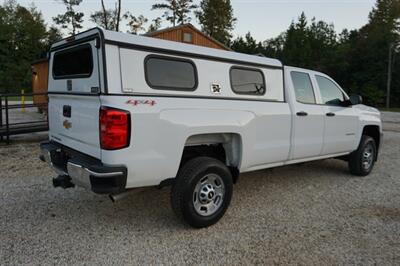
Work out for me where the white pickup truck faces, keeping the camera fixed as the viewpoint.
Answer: facing away from the viewer and to the right of the viewer

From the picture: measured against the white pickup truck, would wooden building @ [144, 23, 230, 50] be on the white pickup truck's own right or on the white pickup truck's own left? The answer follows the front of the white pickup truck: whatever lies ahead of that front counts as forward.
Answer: on the white pickup truck's own left
